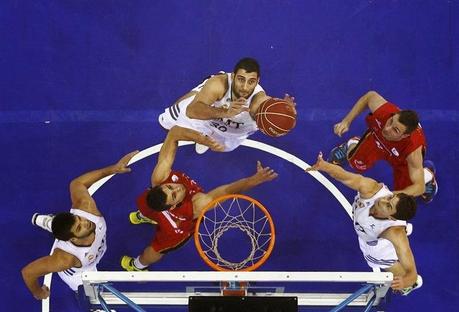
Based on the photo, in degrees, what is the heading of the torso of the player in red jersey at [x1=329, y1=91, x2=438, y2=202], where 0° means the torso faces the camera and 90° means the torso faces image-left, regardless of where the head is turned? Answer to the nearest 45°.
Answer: approximately 45°

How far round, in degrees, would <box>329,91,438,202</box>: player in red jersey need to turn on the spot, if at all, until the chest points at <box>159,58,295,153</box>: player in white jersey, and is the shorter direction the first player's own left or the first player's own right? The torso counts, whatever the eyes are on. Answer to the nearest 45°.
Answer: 0° — they already face them

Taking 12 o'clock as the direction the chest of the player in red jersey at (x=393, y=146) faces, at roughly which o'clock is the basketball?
The basketball is roughly at 12 o'clock from the player in red jersey.
